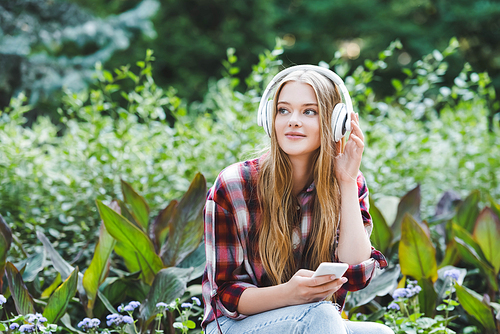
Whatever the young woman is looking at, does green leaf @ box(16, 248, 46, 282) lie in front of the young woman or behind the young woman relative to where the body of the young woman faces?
behind

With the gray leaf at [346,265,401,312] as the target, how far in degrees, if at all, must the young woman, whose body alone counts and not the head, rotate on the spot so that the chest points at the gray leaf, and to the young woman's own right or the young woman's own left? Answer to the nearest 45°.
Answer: approximately 90° to the young woman's own left

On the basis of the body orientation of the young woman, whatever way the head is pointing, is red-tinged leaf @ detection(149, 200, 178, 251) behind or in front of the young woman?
behind

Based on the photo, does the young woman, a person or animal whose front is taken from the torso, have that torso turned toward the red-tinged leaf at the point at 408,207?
no

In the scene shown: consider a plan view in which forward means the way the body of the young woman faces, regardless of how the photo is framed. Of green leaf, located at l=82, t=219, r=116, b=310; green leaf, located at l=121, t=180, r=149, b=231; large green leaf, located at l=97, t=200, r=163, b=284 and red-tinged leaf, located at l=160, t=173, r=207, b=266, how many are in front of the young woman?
0

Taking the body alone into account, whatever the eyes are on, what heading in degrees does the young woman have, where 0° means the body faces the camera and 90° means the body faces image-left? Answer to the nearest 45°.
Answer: approximately 315°

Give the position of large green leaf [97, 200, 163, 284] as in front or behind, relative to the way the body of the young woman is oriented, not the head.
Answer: behind

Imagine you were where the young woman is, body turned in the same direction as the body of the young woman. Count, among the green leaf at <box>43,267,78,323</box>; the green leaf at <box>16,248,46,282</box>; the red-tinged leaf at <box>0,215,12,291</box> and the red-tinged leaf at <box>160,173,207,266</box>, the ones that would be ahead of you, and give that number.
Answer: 0

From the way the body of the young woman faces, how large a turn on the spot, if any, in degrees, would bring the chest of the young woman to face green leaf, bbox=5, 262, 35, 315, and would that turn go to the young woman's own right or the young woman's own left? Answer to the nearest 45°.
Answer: approximately 135° to the young woman's own right

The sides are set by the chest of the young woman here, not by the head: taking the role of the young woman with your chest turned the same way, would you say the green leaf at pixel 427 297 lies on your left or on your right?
on your left

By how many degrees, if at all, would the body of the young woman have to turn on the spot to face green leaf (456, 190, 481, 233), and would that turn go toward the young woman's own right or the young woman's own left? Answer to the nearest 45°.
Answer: approximately 90° to the young woman's own left

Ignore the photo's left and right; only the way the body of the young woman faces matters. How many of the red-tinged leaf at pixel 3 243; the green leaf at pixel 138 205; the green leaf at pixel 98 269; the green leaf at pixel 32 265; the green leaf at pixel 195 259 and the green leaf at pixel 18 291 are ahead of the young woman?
0

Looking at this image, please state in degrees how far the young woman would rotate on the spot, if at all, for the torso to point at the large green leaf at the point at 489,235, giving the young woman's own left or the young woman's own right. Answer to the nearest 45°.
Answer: approximately 90° to the young woman's own left

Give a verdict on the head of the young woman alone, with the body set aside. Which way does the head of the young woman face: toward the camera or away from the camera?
toward the camera

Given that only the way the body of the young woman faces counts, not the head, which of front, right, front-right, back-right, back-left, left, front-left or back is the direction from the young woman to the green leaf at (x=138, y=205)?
back

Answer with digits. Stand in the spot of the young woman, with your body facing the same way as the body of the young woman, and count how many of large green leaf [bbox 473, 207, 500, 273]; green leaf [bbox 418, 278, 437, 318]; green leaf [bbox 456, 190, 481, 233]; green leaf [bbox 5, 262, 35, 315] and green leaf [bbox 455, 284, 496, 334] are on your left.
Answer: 4

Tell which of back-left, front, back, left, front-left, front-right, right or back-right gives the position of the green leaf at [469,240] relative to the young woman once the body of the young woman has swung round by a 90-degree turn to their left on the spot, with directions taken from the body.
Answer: front
